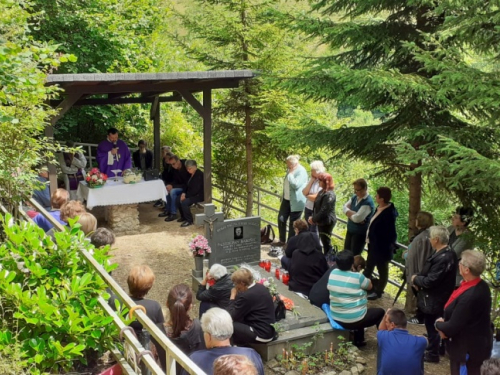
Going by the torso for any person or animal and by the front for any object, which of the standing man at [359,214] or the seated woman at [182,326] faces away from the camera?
the seated woman

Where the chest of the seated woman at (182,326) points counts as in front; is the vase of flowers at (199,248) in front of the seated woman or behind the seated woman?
in front

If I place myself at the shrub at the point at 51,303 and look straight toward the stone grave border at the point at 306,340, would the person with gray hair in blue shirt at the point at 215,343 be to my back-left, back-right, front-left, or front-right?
front-right

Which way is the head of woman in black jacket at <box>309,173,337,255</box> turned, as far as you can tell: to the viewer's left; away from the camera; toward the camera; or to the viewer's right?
to the viewer's left

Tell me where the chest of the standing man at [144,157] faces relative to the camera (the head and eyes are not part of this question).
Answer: toward the camera

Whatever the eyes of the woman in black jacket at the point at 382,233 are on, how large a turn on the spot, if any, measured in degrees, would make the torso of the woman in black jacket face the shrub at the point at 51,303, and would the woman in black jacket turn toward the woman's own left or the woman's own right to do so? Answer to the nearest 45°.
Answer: approximately 45° to the woman's own left

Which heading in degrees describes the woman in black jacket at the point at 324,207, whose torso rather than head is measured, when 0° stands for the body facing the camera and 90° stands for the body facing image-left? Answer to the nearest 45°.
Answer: approximately 90°

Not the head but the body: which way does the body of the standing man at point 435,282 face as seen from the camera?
to the viewer's left

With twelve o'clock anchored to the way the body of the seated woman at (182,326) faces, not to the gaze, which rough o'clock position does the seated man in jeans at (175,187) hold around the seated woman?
The seated man in jeans is roughly at 12 o'clock from the seated woman.

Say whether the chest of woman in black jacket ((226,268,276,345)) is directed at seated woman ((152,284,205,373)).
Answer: no

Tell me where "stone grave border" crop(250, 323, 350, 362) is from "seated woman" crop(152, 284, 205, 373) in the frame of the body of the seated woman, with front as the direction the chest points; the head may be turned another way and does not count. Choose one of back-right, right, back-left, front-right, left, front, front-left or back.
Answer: front-right

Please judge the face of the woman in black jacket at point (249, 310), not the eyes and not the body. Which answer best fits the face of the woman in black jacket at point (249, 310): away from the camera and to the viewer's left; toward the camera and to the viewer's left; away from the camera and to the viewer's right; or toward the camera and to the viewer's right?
away from the camera and to the viewer's left

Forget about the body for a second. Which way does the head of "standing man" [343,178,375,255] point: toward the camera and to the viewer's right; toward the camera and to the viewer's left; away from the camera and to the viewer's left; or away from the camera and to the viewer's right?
toward the camera and to the viewer's left

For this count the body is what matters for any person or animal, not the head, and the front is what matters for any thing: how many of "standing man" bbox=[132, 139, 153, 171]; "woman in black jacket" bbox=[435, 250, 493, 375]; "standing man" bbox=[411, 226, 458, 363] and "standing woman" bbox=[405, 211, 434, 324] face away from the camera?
0

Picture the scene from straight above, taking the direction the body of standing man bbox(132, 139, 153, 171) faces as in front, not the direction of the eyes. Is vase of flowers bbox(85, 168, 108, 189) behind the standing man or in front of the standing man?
in front

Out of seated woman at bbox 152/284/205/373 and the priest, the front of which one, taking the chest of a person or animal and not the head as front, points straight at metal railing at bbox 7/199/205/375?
the priest

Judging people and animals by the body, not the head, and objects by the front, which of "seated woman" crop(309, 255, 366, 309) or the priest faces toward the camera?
the priest

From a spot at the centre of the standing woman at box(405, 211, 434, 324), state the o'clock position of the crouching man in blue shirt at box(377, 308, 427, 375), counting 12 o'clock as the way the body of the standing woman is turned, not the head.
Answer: The crouching man in blue shirt is roughly at 9 o'clock from the standing woman.

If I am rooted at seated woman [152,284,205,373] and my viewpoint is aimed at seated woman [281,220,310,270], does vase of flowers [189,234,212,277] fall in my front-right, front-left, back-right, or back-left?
front-left
